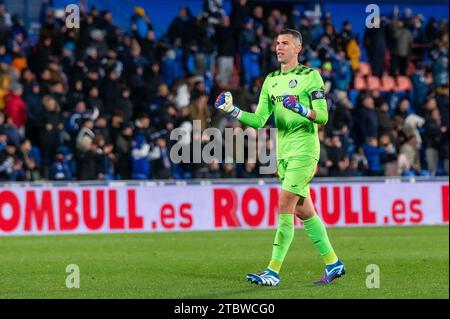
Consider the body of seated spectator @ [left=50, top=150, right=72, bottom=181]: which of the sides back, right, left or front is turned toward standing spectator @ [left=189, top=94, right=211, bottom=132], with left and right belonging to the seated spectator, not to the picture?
left

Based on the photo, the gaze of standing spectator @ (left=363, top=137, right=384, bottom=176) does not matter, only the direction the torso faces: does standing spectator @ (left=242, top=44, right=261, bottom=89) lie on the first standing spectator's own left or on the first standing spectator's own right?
on the first standing spectator's own right

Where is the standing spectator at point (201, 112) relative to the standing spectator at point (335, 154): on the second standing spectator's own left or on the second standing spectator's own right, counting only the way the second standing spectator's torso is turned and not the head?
on the second standing spectator's own right

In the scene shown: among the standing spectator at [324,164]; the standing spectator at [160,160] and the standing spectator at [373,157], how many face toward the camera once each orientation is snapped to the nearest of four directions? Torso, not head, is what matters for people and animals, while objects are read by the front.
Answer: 3

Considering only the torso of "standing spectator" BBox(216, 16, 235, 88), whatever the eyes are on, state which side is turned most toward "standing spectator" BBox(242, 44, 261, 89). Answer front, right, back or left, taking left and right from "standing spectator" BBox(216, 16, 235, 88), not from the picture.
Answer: left

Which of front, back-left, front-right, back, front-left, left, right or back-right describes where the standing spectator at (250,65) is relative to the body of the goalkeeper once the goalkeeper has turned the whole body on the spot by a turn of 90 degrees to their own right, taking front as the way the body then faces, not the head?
front-right
